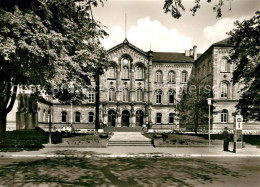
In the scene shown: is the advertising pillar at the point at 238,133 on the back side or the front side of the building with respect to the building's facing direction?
on the front side

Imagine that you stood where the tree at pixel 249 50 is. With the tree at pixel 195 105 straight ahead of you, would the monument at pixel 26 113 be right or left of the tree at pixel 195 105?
left

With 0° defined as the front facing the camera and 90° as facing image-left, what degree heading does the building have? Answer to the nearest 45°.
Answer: approximately 0°

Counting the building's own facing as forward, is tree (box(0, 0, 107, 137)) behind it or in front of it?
in front
